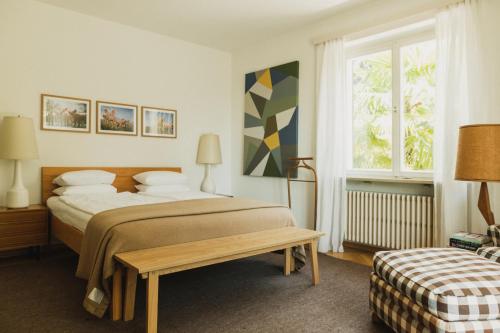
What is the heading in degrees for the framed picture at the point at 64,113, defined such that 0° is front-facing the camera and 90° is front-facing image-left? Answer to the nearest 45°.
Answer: approximately 315°

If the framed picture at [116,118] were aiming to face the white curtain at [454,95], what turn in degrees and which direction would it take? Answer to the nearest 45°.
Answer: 0° — it already faces it

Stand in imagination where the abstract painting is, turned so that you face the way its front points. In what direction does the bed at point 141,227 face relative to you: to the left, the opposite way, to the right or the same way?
to the left

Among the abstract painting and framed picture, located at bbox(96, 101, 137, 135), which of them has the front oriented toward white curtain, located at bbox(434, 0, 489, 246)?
the framed picture

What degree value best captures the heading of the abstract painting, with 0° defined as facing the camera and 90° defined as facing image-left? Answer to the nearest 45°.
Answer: approximately 45°
